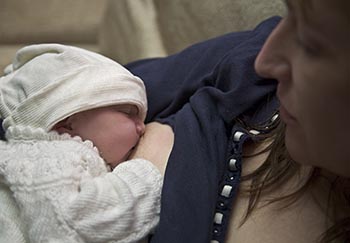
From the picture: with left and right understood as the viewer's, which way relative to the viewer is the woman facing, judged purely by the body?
facing the viewer and to the left of the viewer

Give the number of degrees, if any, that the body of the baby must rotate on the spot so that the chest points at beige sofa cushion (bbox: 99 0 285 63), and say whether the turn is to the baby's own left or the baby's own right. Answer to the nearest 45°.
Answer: approximately 45° to the baby's own left

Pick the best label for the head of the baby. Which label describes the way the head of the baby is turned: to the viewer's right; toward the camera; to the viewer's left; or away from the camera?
to the viewer's right

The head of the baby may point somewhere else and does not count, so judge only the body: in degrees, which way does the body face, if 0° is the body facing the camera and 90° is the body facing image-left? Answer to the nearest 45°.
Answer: approximately 270°
